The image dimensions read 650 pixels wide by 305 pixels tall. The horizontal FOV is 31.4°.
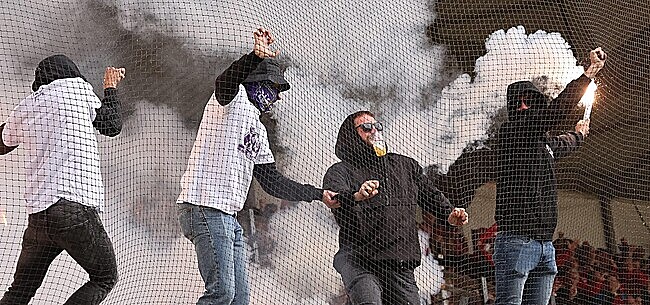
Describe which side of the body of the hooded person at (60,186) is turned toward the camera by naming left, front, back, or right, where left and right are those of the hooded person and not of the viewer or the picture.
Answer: back

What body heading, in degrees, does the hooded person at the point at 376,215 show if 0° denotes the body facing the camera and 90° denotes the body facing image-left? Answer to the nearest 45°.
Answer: approximately 315°

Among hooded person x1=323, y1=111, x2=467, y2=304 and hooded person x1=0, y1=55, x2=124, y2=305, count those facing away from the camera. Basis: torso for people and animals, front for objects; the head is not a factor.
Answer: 1

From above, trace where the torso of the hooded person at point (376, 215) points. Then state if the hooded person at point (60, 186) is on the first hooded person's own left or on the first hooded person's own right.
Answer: on the first hooded person's own right

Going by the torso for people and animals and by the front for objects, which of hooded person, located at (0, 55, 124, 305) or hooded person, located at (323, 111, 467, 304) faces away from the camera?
hooded person, located at (0, 55, 124, 305)

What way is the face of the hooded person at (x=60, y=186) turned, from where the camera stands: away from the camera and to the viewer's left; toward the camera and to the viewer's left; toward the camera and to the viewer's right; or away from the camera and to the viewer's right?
away from the camera and to the viewer's left

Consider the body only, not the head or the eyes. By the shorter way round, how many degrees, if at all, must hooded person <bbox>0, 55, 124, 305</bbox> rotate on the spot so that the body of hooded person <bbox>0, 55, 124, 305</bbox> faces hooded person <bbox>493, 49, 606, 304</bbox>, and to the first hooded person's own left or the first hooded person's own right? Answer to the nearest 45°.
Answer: approximately 90° to the first hooded person's own right

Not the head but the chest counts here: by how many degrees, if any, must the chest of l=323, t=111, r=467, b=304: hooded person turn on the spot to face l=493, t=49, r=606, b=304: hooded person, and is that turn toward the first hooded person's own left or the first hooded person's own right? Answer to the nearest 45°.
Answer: approximately 45° to the first hooded person's own left

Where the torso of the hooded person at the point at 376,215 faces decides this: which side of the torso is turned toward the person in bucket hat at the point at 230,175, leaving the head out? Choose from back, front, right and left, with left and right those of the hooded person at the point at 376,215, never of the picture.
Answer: right

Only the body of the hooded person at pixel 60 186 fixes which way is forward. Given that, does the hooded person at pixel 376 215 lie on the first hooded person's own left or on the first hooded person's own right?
on the first hooded person's own right
